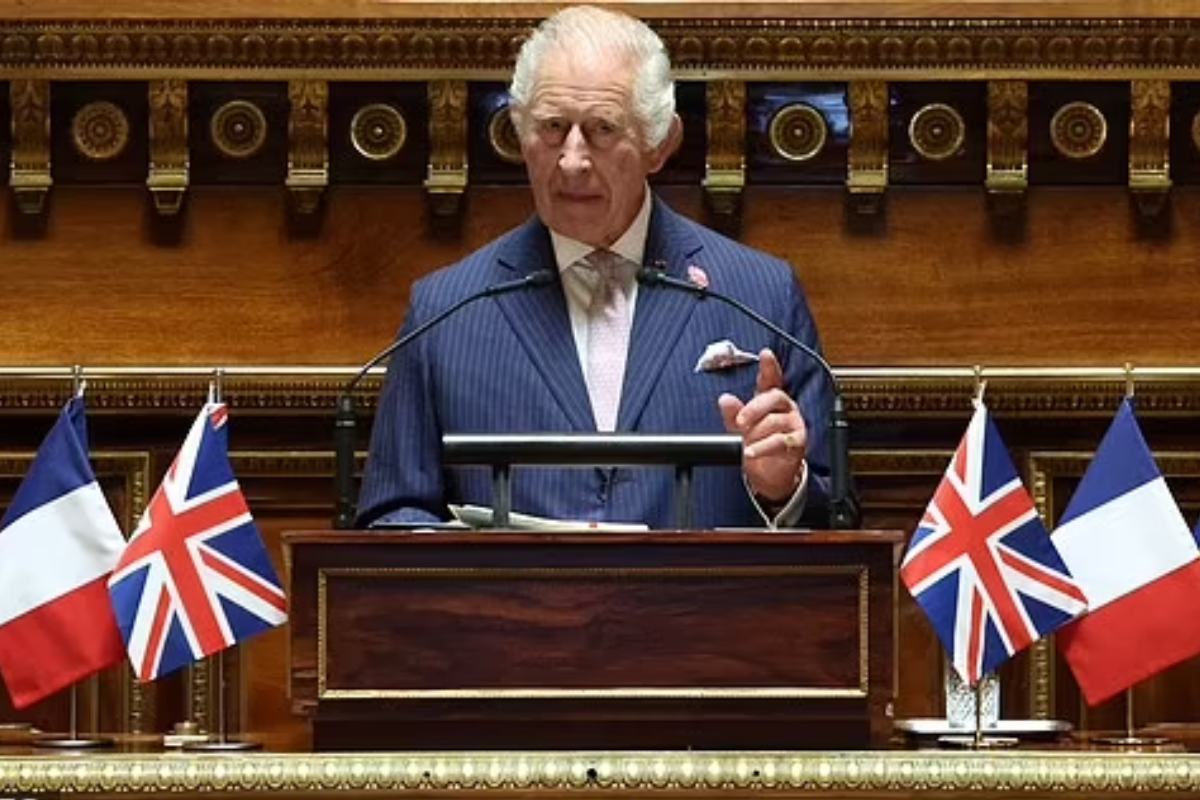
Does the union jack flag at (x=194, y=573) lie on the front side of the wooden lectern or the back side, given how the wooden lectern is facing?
on the back side
